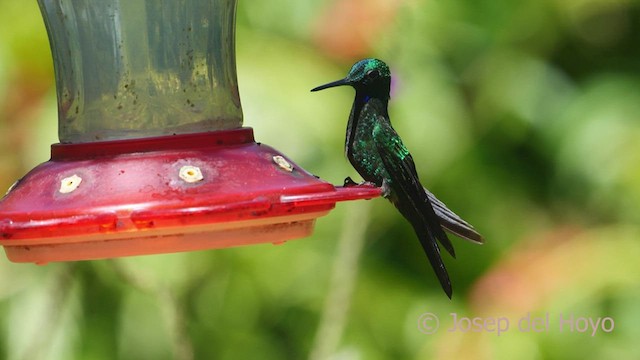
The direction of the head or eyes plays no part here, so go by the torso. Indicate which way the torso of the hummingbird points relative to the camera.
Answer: to the viewer's left
